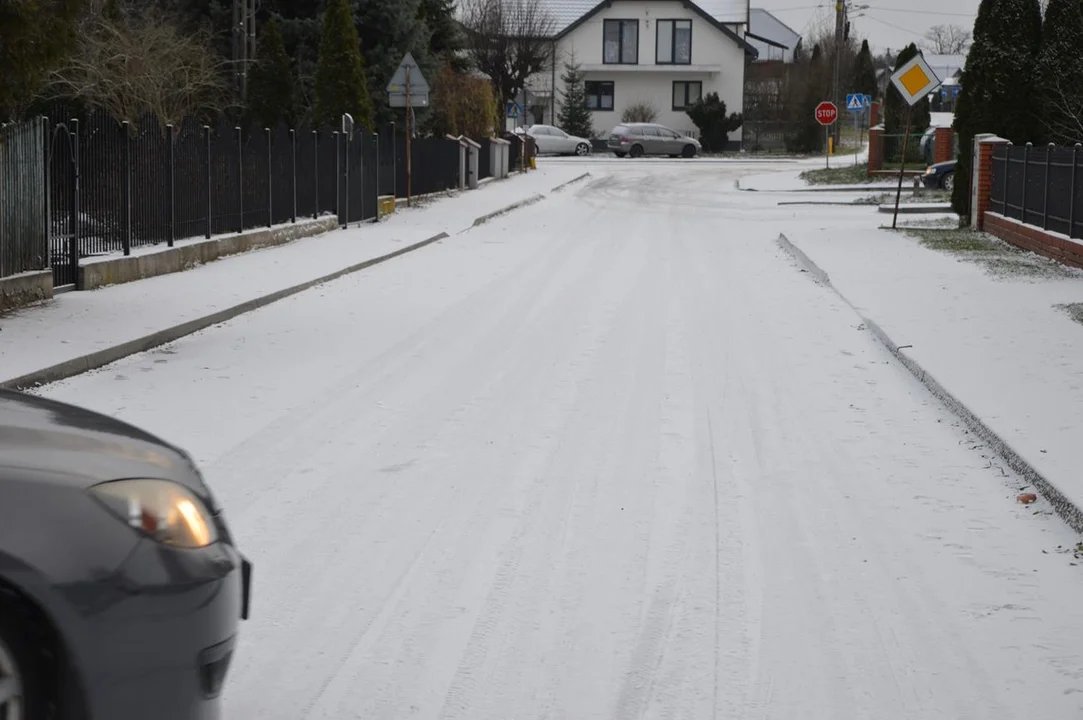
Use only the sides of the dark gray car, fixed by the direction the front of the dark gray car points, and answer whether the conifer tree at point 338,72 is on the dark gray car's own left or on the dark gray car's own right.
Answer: on the dark gray car's own left

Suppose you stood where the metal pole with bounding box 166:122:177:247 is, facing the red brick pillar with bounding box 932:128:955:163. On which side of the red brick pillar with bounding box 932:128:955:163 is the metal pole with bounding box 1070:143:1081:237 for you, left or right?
right

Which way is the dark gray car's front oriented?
to the viewer's right

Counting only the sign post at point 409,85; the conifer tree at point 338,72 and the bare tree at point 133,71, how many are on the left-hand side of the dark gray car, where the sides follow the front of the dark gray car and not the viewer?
3

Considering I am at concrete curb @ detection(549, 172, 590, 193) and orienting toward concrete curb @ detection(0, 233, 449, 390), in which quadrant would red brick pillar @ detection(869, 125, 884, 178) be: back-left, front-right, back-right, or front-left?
back-left

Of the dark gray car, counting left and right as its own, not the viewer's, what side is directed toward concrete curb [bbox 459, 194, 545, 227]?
left

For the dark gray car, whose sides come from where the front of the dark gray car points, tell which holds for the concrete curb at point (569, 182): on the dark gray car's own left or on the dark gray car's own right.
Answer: on the dark gray car's own left
